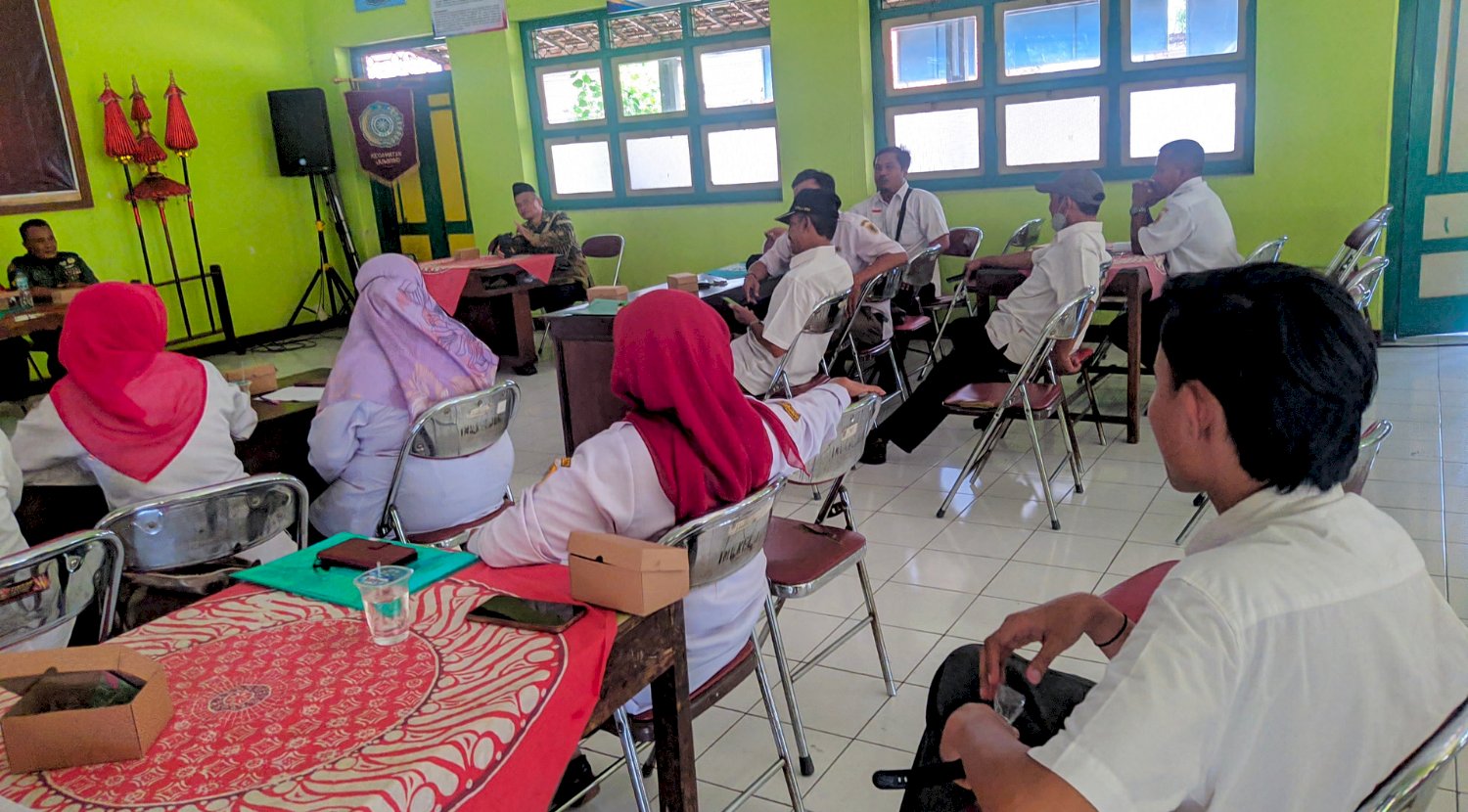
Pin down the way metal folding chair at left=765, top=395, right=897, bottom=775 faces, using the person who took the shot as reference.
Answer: facing away from the viewer and to the left of the viewer

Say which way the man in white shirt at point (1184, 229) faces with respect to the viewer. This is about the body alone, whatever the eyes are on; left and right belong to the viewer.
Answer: facing to the left of the viewer

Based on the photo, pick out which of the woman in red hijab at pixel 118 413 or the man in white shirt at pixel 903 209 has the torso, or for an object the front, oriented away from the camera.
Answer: the woman in red hijab

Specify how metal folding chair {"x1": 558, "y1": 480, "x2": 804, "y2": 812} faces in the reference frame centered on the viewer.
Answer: facing away from the viewer and to the left of the viewer

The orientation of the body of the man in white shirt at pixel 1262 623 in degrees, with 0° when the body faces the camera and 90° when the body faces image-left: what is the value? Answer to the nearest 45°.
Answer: approximately 135°

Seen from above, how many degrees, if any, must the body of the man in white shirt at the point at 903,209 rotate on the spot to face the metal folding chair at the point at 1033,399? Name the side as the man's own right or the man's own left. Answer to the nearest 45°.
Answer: approximately 45° to the man's own left

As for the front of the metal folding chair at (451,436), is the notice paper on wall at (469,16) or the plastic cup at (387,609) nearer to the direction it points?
the notice paper on wall

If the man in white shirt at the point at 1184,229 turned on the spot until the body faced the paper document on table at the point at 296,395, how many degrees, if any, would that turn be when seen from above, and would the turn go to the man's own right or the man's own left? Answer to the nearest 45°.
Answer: approximately 45° to the man's own left

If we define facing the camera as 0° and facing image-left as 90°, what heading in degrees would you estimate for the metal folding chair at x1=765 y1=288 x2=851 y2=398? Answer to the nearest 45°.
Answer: approximately 135°

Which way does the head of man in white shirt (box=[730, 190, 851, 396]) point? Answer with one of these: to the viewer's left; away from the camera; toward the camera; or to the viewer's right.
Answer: to the viewer's left

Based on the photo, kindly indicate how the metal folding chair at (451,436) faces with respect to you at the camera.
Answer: facing away from the viewer and to the left of the viewer

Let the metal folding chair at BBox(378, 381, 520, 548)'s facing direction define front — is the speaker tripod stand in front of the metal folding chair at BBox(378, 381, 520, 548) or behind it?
in front

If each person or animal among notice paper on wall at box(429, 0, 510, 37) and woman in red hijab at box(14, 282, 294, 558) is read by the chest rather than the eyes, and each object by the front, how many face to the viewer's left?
0
